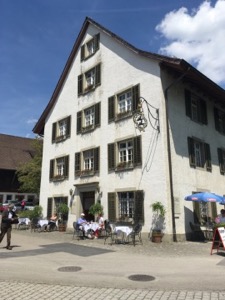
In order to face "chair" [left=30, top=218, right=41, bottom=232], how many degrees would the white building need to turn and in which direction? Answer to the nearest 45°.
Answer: approximately 90° to its right

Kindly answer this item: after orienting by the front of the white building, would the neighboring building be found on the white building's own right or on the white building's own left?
on the white building's own right

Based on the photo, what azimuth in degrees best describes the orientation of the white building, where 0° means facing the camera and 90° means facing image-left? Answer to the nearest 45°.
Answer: approximately 45°

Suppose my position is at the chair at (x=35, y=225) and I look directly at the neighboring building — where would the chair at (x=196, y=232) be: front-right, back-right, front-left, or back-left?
back-right
